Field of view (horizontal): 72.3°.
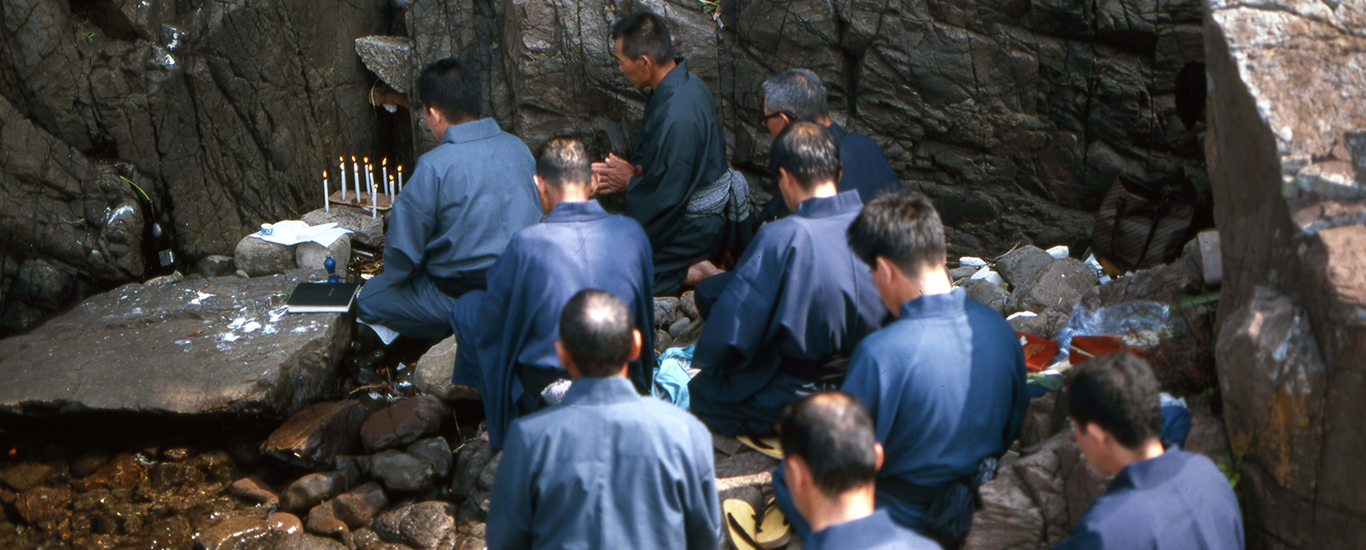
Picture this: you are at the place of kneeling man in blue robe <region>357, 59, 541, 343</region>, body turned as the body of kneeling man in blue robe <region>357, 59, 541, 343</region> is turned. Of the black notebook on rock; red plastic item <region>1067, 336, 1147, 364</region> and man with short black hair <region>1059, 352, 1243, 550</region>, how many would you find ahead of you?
1

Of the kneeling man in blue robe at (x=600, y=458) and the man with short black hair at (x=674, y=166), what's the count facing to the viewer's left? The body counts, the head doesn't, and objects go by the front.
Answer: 1

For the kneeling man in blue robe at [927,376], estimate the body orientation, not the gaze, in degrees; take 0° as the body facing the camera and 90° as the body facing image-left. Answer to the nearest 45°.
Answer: approximately 135°

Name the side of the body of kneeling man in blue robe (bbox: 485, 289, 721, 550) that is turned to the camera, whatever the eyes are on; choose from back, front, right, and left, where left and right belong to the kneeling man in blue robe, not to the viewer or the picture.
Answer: back

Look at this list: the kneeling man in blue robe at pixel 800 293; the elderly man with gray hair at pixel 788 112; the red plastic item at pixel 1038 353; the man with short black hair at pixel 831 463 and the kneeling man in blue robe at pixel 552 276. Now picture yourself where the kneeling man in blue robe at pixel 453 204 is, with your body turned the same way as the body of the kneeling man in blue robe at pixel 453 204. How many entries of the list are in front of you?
0

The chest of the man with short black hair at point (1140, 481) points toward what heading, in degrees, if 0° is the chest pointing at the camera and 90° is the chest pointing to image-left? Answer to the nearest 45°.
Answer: approximately 135°

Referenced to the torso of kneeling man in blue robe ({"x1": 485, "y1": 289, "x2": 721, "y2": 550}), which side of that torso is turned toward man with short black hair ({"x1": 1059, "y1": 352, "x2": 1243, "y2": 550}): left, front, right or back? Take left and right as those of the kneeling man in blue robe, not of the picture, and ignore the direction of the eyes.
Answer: right

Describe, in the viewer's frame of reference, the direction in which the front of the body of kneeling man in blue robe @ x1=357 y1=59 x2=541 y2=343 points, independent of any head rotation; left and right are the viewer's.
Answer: facing away from the viewer and to the left of the viewer

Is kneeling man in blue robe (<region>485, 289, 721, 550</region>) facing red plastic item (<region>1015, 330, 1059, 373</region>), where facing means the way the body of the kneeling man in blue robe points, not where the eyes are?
no

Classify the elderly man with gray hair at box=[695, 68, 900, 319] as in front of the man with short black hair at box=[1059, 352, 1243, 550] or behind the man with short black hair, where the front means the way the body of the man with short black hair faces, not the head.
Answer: in front

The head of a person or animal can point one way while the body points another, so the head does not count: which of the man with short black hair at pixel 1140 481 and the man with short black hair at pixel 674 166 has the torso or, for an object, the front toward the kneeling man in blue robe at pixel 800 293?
the man with short black hair at pixel 1140 481

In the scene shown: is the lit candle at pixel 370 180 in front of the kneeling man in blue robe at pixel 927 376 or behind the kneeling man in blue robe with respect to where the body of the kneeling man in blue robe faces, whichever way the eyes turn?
in front

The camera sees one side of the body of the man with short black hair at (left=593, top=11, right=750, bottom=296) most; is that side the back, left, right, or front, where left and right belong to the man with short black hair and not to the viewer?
left

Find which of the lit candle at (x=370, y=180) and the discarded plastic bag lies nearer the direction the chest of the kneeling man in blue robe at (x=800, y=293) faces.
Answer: the lit candle

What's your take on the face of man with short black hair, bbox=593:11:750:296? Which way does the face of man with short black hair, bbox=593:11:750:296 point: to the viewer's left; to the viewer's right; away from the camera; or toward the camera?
to the viewer's left

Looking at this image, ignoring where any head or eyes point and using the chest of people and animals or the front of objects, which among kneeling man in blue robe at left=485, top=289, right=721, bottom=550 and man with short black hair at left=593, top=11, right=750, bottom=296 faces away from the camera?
the kneeling man in blue robe

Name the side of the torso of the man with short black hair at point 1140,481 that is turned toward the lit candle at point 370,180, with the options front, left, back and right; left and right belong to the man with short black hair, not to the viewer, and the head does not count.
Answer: front

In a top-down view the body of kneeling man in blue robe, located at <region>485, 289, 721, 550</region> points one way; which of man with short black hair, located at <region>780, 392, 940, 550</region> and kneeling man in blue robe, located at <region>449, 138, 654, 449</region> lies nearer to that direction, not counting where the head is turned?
the kneeling man in blue robe

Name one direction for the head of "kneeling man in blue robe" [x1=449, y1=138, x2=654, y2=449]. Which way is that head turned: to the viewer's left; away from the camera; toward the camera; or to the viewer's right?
away from the camera
